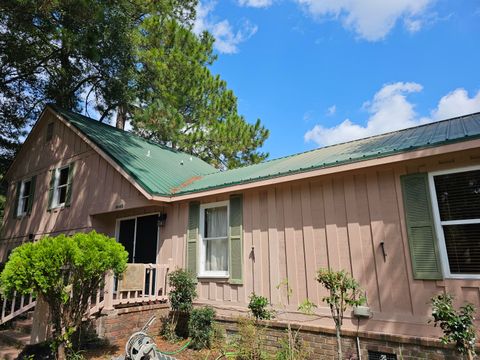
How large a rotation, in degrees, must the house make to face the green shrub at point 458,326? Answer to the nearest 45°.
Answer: approximately 90° to its left

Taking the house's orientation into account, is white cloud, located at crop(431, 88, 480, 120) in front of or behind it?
behind

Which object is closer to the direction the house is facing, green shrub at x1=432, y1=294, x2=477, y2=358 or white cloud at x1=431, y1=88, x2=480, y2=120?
the green shrub

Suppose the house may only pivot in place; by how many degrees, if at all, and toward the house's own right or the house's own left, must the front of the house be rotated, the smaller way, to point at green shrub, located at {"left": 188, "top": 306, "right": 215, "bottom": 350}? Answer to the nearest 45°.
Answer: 0° — it already faces it

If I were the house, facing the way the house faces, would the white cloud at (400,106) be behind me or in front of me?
behind

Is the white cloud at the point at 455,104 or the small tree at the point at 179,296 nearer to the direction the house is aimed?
the small tree

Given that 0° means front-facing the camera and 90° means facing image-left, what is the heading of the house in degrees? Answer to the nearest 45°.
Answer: approximately 45°
